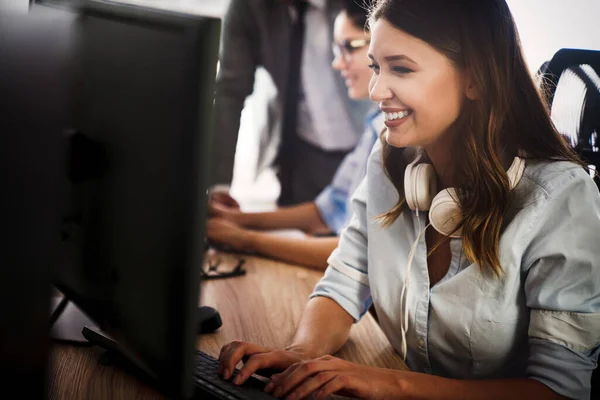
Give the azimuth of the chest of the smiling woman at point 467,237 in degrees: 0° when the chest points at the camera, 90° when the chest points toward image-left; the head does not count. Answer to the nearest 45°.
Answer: approximately 45°

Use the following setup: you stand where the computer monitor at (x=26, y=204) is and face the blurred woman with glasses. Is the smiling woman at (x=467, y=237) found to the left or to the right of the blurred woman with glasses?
right

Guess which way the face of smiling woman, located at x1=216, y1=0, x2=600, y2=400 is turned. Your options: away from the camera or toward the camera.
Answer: toward the camera

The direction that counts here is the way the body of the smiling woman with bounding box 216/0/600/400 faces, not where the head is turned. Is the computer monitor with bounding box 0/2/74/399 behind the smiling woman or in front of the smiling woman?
in front

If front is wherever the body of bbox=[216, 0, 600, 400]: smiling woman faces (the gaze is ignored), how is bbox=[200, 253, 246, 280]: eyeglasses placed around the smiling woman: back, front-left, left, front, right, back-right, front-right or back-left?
right
